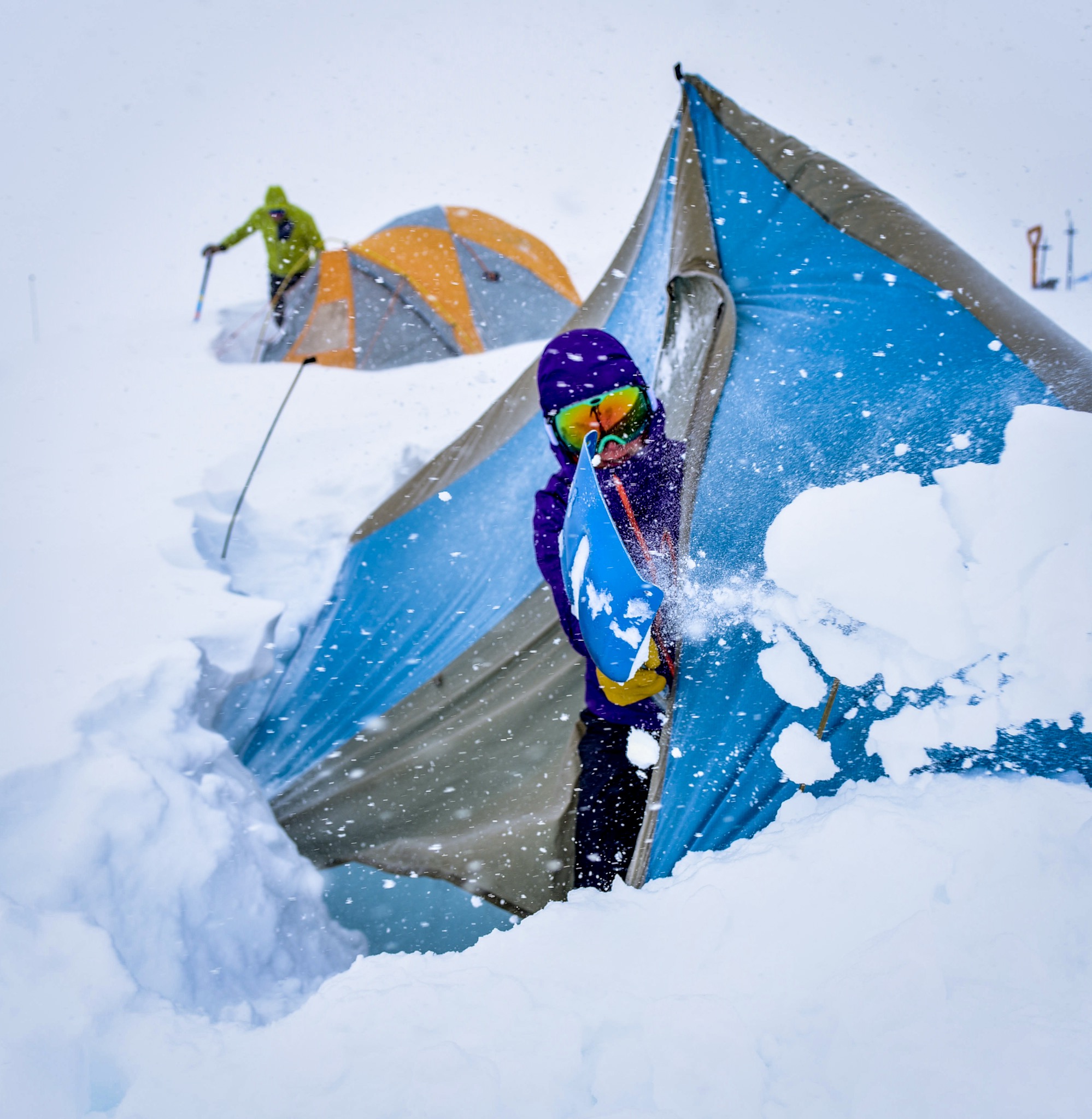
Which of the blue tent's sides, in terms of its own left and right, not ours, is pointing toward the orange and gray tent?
back

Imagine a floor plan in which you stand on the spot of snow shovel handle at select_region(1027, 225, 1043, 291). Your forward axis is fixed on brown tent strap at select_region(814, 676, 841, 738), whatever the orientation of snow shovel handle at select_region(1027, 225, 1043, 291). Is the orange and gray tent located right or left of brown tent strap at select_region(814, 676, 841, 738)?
right

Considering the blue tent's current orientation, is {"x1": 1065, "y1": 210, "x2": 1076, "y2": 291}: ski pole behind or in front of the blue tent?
behind

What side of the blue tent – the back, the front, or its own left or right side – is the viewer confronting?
front

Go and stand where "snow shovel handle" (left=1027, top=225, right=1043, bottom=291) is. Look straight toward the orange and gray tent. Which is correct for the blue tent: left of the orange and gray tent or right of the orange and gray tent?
left

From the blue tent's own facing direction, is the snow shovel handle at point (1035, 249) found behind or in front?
behind

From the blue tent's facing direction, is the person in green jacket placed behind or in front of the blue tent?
behind
